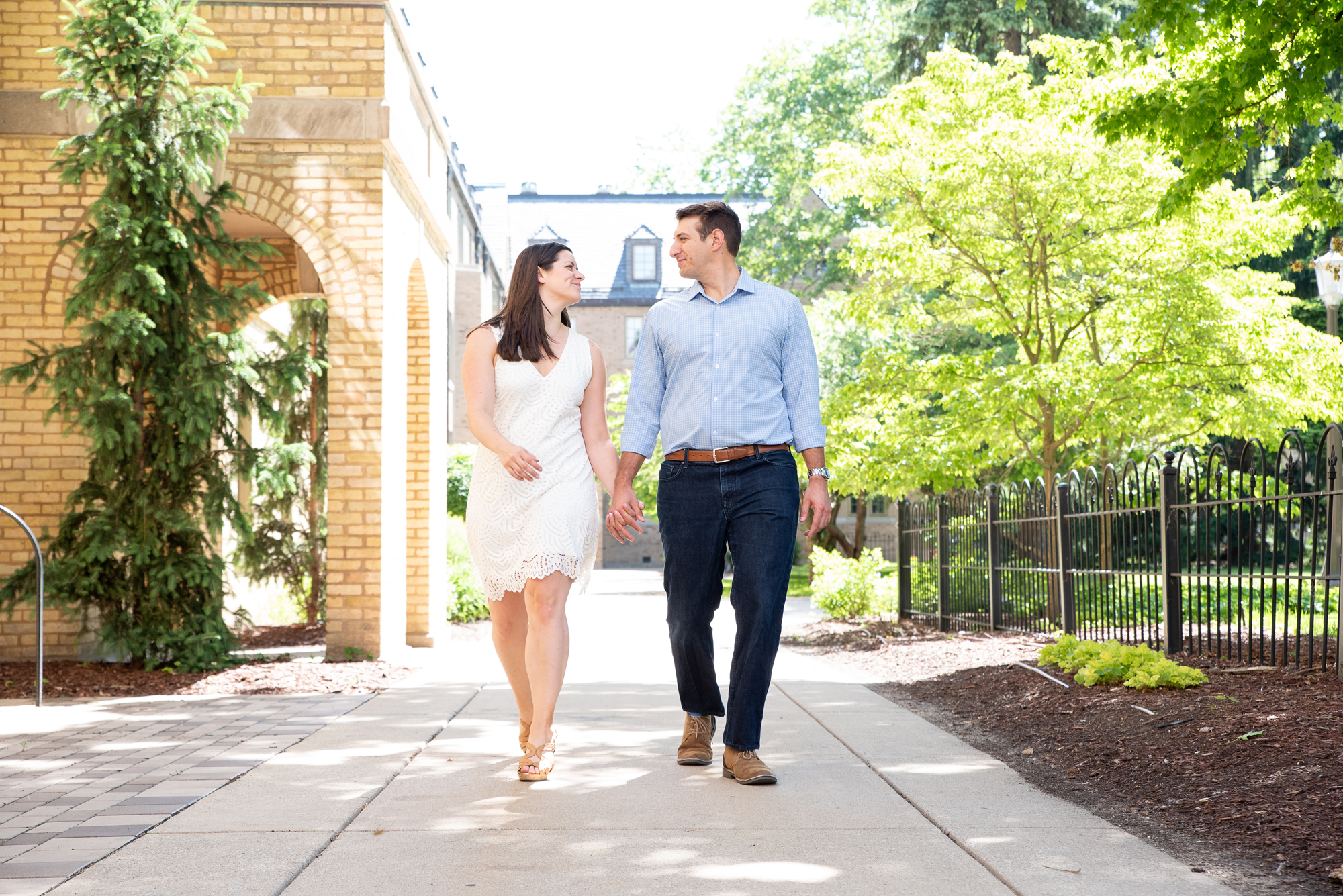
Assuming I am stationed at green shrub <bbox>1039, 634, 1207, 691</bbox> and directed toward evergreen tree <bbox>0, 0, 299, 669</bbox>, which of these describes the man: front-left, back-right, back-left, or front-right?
front-left

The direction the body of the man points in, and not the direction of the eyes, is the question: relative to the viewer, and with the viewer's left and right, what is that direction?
facing the viewer

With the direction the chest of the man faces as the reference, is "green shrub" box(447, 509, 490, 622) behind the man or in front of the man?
behind

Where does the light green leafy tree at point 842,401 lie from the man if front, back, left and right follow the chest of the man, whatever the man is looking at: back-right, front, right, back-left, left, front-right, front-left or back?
back

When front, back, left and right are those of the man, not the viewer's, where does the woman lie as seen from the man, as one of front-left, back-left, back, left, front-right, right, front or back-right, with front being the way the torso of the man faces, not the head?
right

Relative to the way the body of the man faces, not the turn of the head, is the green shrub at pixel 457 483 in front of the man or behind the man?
behind

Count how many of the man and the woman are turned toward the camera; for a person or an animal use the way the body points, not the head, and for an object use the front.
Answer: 2

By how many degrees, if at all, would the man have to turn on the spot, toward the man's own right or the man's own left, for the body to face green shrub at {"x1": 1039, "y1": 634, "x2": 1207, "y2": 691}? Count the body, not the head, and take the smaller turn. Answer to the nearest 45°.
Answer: approximately 135° to the man's own left

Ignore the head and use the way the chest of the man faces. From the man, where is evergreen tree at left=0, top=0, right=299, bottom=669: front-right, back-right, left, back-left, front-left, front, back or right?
back-right

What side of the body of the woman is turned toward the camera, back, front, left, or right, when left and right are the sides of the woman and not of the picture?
front

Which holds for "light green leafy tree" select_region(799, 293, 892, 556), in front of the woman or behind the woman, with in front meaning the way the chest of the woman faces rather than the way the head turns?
behind
